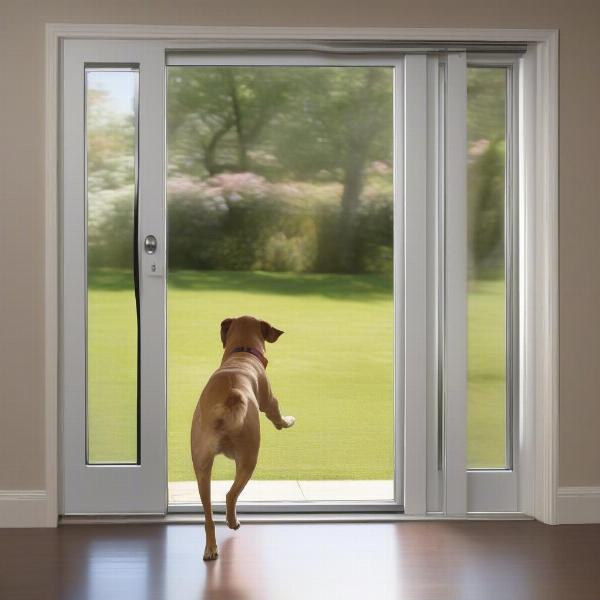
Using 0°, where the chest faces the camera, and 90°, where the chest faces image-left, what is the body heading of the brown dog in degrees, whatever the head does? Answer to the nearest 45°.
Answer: approximately 180°
